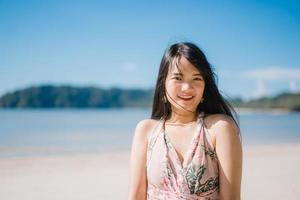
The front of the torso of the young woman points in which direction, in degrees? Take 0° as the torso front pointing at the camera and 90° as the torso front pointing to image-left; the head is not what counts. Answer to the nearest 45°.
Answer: approximately 0°
